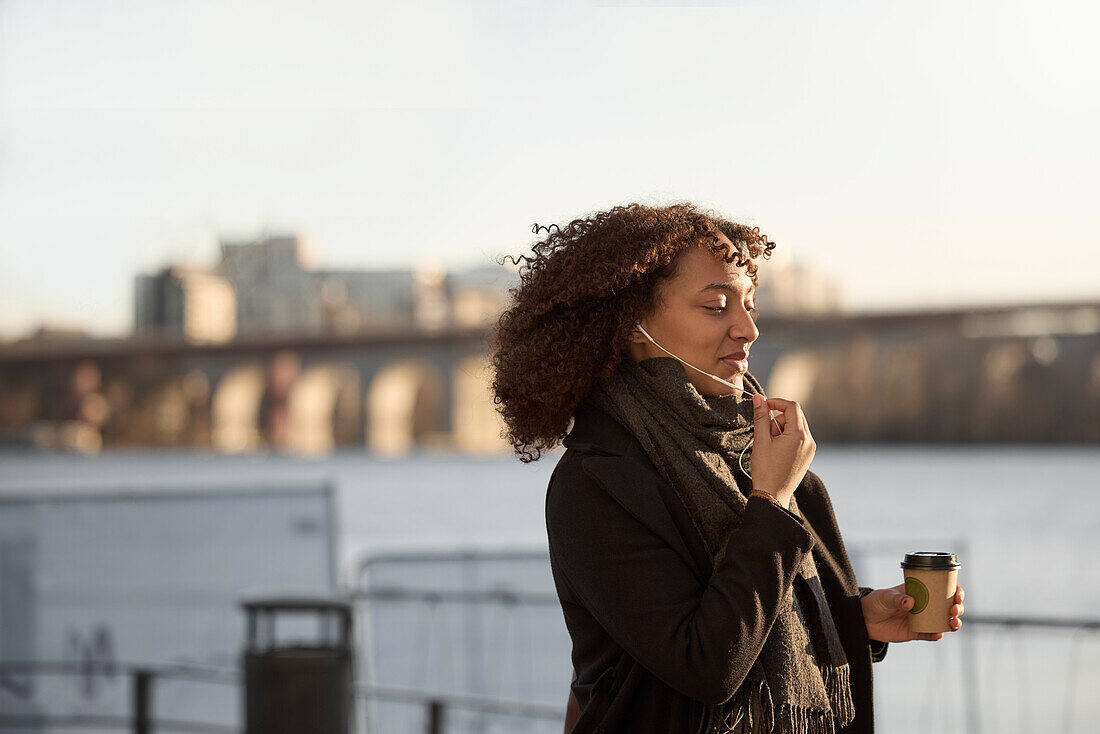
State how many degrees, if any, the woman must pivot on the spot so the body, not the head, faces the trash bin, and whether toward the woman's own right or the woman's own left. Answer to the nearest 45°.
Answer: approximately 180°

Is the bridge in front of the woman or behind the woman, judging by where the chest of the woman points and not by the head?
behind

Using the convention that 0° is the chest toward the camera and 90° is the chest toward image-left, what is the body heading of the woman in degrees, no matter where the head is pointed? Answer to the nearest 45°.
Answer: approximately 315°

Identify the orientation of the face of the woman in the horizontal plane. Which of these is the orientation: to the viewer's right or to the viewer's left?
to the viewer's right

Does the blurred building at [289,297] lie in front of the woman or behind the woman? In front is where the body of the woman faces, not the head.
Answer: behind

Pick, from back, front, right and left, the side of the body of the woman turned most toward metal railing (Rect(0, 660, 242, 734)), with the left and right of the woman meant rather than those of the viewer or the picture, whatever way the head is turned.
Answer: back
